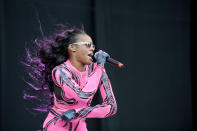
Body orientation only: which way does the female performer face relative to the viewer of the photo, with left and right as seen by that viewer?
facing the viewer and to the right of the viewer
